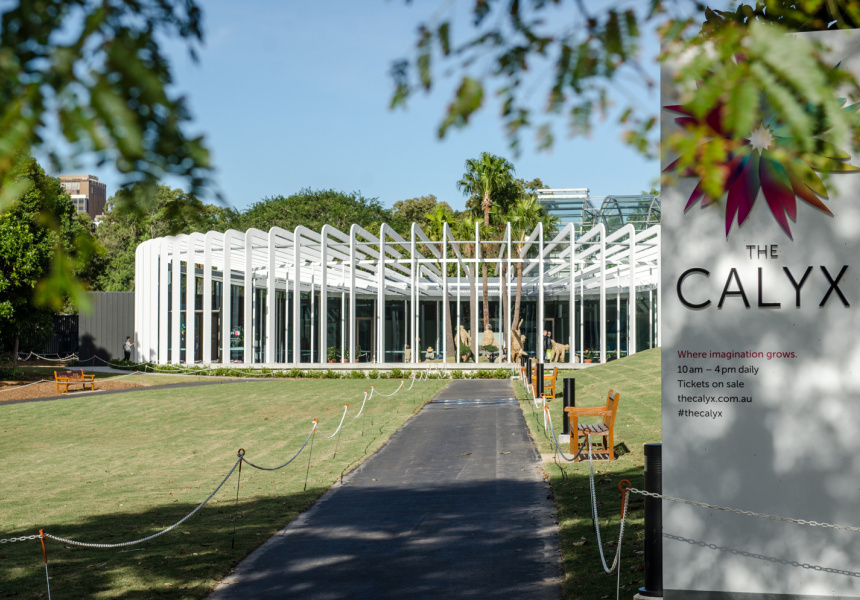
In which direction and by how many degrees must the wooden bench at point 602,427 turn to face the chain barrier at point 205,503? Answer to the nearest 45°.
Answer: approximately 45° to its left

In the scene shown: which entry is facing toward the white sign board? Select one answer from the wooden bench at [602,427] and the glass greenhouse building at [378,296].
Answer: the glass greenhouse building

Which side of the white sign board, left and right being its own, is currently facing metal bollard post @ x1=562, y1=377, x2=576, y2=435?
back

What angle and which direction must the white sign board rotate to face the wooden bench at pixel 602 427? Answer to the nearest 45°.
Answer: approximately 180°

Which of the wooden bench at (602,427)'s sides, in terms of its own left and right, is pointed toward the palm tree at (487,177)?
right

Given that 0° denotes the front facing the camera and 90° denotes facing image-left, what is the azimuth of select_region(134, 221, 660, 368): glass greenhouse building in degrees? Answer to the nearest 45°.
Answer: approximately 0°

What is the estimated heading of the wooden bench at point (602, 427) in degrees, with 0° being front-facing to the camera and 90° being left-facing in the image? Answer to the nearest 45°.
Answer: approximately 90°

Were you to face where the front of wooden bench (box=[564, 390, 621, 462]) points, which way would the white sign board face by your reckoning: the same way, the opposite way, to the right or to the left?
to the left
